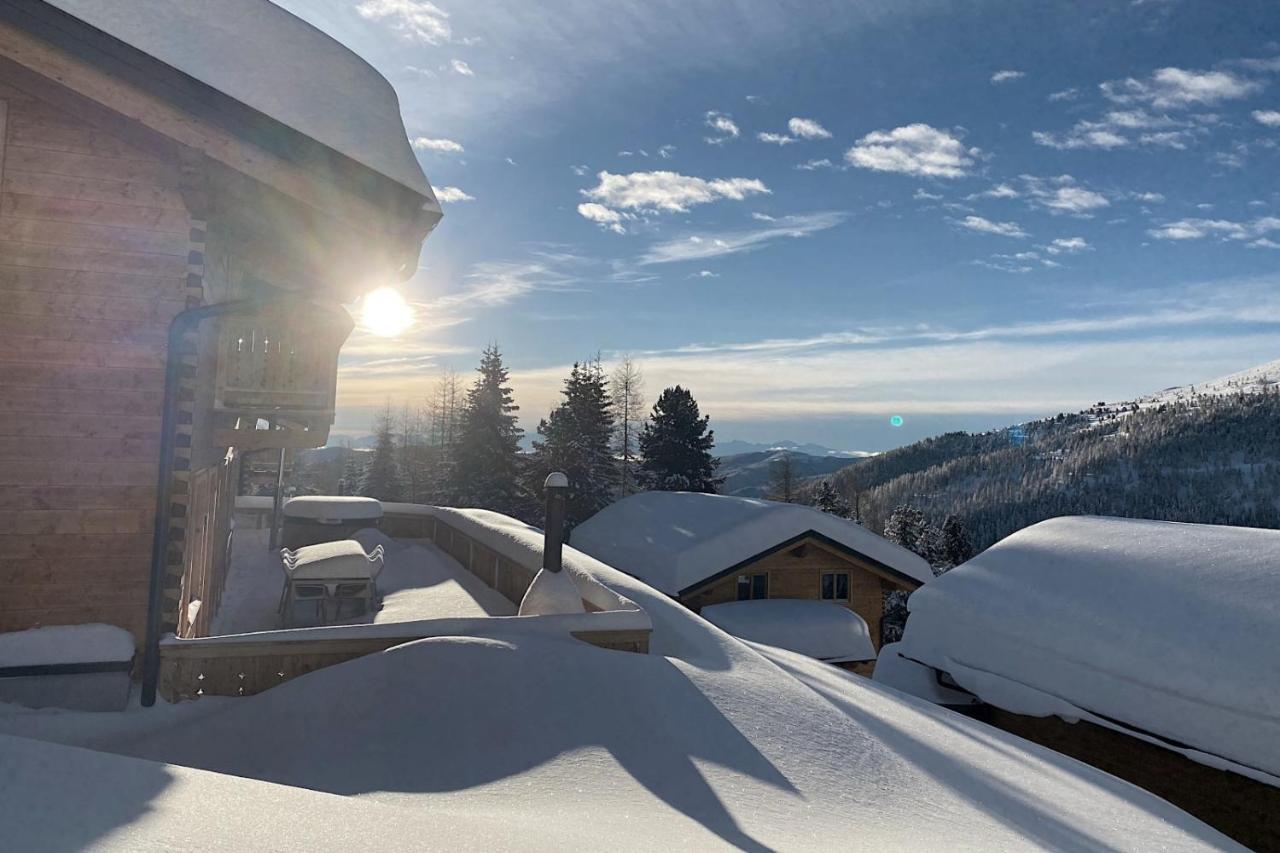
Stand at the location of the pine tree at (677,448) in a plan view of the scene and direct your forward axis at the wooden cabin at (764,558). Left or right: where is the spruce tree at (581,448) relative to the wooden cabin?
right

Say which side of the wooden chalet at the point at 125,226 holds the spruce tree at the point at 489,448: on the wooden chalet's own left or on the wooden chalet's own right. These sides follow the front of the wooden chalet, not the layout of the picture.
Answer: on the wooden chalet's own left

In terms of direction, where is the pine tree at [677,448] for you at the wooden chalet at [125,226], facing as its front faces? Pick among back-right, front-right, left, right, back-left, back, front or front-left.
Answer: front-left

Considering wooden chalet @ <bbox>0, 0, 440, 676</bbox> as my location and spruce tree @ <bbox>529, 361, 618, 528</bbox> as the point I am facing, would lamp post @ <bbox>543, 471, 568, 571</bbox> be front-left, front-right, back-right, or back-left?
front-right

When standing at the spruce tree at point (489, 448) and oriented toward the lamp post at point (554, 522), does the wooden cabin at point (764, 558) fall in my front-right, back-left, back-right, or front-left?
front-left

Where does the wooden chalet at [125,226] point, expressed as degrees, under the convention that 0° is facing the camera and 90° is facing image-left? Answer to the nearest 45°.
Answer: approximately 270°
